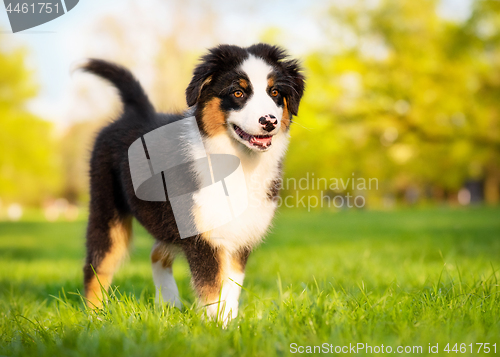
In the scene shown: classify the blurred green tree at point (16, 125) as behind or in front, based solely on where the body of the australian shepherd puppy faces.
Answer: behind

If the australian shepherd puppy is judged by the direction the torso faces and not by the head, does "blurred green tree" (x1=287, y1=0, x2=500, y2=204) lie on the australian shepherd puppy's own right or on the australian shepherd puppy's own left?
on the australian shepherd puppy's own left

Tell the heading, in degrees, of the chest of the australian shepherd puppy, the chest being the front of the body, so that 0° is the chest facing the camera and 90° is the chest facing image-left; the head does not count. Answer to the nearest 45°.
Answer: approximately 315°
